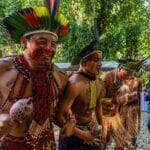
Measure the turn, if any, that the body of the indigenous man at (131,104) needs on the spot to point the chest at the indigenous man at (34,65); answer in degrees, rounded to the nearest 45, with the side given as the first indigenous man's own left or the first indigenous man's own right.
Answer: approximately 45° to the first indigenous man's own left

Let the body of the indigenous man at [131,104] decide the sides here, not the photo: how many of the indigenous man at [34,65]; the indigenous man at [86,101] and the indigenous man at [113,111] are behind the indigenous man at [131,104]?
0

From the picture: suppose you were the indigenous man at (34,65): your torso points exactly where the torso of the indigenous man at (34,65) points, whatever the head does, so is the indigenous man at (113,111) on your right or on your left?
on your left

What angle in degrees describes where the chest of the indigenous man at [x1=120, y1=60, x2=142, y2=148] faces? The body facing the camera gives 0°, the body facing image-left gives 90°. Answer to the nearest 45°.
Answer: approximately 45°

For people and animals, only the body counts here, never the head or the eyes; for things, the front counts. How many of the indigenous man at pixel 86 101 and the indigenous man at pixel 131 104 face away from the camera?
0

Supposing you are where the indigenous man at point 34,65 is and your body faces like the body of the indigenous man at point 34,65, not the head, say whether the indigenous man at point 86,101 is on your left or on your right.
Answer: on your left

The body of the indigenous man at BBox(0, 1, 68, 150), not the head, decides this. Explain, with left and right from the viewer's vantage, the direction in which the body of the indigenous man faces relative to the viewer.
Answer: facing the viewer and to the right of the viewer

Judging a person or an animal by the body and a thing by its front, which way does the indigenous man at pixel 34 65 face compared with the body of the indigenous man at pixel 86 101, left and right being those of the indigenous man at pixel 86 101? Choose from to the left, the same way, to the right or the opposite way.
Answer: the same way
